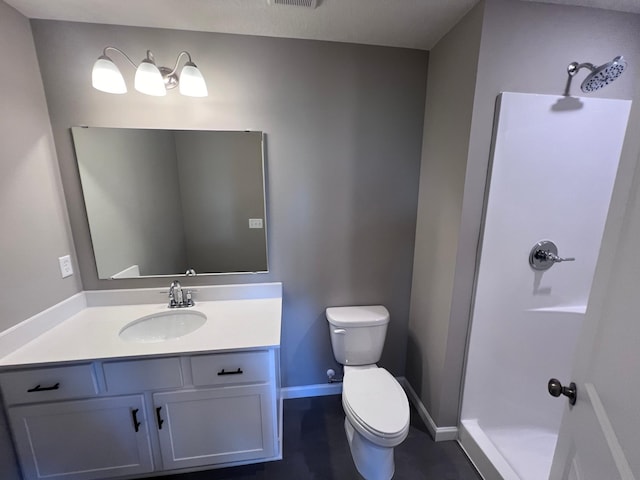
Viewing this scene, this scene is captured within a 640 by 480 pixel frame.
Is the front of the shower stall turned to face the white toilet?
yes

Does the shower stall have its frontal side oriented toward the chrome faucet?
yes

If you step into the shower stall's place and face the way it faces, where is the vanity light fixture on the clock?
The vanity light fixture is roughly at 12 o'clock from the shower stall.

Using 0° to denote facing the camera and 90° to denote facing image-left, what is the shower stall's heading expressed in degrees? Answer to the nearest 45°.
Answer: approximately 45°
